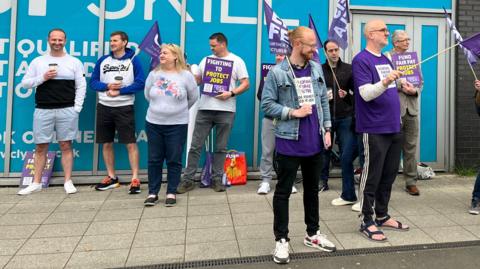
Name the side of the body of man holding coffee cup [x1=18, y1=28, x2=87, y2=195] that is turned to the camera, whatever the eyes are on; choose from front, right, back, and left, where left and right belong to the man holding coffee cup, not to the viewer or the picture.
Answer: front

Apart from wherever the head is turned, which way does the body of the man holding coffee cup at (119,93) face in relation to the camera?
toward the camera

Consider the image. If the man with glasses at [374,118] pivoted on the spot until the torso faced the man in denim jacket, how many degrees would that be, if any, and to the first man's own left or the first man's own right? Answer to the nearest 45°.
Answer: approximately 90° to the first man's own right

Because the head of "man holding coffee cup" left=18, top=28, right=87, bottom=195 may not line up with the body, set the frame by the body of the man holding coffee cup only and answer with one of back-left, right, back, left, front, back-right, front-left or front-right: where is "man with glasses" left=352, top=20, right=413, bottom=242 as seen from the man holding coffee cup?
front-left

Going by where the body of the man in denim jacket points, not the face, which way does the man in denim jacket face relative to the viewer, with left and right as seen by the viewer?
facing the viewer and to the right of the viewer

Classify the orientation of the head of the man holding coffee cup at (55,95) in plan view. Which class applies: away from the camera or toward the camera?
toward the camera

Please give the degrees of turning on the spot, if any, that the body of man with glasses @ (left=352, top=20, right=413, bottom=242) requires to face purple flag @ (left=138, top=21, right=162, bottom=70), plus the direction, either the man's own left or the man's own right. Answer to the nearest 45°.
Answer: approximately 135° to the man's own right

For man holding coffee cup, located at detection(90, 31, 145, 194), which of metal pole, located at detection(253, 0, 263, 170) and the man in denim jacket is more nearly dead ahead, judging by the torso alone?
the man in denim jacket

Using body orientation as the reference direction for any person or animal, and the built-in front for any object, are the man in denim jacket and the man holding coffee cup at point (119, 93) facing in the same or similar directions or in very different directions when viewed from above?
same or similar directions

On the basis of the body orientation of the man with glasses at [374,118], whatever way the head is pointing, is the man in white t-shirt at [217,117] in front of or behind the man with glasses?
behind

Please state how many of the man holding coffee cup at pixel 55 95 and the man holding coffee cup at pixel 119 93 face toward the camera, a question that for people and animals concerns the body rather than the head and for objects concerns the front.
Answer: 2
